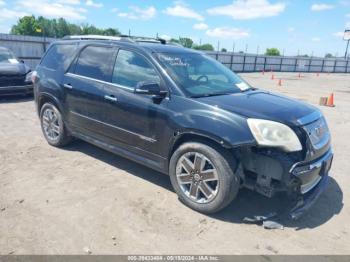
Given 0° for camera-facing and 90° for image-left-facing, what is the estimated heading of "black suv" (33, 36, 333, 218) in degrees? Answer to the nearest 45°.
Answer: approximately 315°
